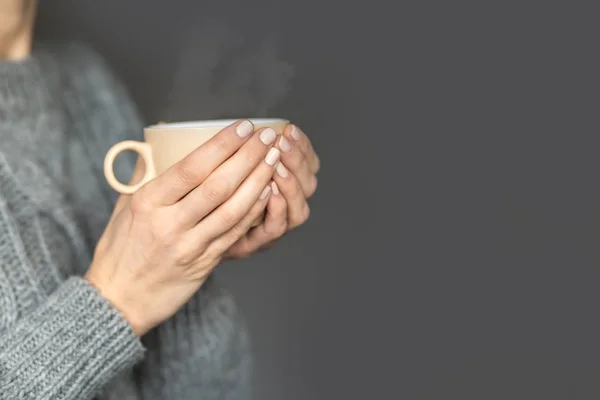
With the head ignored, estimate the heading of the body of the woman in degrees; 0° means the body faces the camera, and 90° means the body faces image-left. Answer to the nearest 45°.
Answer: approximately 315°
